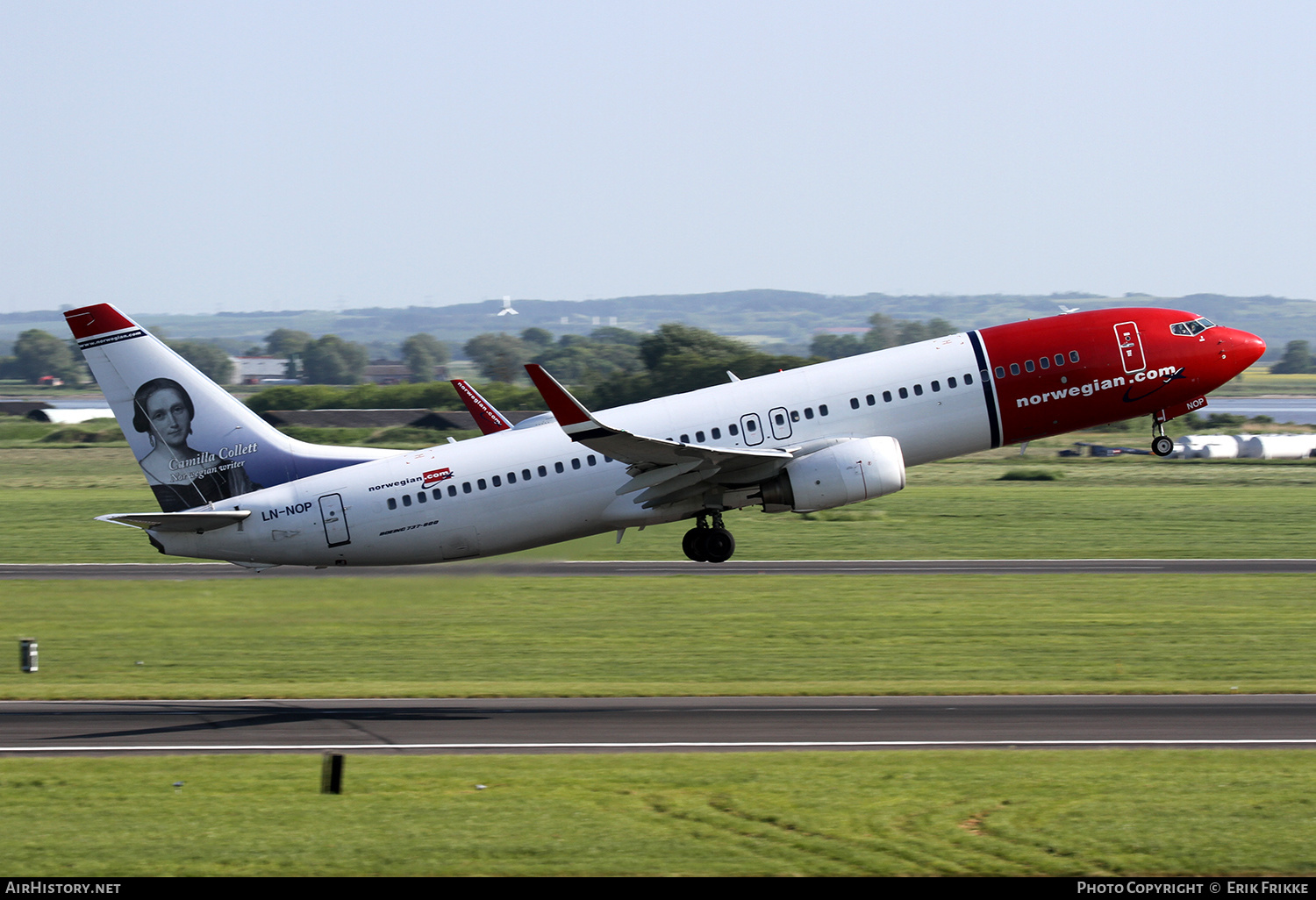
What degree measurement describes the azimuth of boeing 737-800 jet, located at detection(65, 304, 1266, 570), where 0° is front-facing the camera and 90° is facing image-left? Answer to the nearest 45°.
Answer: approximately 270°

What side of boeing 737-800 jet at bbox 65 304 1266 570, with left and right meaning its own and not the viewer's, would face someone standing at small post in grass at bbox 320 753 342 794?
right
